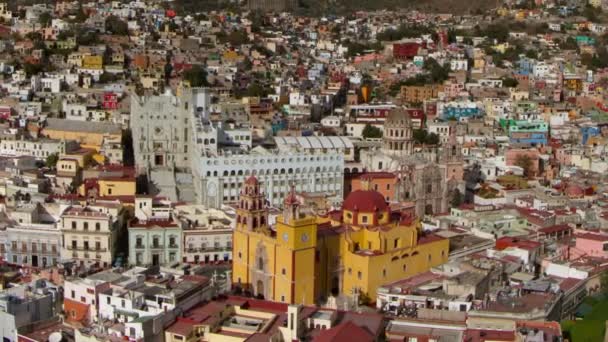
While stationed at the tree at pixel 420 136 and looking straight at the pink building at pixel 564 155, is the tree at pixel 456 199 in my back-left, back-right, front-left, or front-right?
front-right

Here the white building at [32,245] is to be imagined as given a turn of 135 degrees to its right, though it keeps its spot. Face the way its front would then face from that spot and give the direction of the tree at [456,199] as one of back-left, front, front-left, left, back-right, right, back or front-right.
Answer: back-right

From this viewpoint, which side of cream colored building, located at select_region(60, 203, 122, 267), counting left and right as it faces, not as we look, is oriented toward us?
front

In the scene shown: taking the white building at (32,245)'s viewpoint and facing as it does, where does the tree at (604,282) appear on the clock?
The tree is roughly at 10 o'clock from the white building.

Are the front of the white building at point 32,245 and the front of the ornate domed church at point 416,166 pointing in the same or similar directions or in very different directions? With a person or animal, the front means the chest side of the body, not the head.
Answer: same or similar directions

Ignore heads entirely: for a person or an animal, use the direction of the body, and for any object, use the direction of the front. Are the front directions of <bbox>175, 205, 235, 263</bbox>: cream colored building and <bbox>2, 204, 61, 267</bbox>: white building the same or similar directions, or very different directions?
same or similar directions

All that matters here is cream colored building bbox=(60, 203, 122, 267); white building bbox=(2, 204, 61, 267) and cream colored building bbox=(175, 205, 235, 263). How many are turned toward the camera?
3

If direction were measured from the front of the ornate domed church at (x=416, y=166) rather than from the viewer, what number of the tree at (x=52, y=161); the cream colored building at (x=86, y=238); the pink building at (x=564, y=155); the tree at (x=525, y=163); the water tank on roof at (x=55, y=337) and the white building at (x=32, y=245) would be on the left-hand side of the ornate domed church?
2

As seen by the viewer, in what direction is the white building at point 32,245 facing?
toward the camera

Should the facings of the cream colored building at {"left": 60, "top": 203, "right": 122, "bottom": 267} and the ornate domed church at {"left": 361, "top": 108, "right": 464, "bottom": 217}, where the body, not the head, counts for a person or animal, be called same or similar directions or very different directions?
same or similar directions

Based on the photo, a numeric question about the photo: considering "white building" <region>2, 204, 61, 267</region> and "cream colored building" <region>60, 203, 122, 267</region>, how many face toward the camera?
2

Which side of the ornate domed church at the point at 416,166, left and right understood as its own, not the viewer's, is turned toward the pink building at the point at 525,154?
left

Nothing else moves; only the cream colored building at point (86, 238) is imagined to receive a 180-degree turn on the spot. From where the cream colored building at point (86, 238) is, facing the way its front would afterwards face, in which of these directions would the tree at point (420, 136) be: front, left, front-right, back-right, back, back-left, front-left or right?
front-right

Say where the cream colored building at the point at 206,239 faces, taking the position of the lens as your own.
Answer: facing the viewer

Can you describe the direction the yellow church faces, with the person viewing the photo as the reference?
facing the viewer and to the left of the viewer
